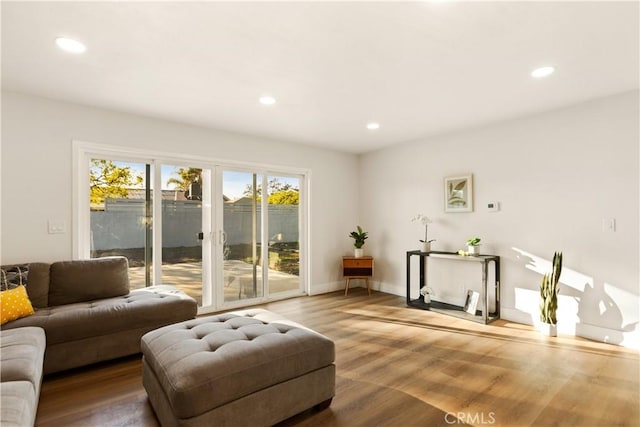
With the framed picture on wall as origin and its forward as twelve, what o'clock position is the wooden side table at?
The wooden side table is roughly at 2 o'clock from the framed picture on wall.

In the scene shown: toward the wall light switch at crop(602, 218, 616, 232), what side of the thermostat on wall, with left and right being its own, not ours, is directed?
left

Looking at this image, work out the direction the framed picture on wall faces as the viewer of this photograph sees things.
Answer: facing the viewer and to the left of the viewer

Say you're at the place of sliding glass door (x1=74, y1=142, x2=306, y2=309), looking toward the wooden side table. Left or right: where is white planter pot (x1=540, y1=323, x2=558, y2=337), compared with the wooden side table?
right

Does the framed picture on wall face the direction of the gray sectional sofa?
yes

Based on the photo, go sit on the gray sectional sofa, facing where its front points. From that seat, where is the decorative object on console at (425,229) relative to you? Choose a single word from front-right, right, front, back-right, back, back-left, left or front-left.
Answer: front-left

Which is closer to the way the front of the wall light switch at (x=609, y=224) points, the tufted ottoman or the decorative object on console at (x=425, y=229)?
the tufted ottoman

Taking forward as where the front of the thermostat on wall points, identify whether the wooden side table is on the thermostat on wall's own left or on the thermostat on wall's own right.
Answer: on the thermostat on wall's own right

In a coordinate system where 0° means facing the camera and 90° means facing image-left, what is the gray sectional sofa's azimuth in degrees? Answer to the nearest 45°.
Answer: approximately 315°

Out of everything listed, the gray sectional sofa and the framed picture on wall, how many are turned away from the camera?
0

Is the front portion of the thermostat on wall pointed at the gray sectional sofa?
yes
